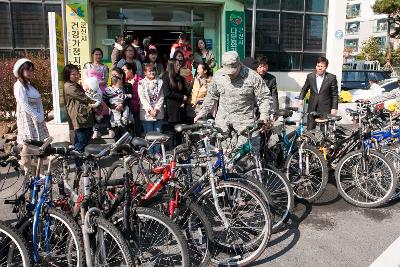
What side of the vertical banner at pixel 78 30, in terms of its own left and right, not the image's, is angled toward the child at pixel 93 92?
front

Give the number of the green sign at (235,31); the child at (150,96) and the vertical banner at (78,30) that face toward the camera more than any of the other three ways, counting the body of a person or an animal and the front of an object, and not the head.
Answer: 3

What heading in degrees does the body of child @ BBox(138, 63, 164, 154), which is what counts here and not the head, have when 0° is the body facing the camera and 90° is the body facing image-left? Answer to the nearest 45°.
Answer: approximately 0°

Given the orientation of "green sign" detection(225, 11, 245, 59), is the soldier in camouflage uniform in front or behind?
in front

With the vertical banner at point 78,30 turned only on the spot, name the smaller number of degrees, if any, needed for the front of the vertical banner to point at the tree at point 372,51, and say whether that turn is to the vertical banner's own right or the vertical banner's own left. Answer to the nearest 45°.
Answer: approximately 135° to the vertical banner's own left

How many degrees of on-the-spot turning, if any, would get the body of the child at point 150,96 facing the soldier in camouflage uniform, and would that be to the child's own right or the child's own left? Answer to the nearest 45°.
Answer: approximately 45° to the child's own left

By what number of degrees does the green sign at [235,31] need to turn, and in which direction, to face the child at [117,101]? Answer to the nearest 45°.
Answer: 0° — it already faces them

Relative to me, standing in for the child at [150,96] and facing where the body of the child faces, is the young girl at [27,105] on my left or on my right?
on my right

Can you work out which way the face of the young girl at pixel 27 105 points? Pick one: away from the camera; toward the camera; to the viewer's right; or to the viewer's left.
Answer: to the viewer's right
